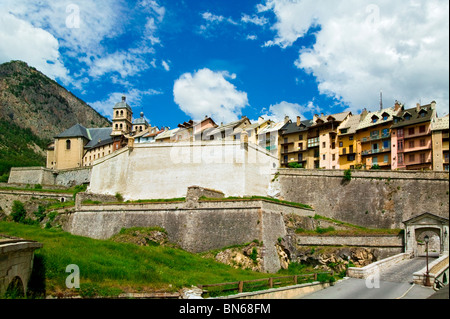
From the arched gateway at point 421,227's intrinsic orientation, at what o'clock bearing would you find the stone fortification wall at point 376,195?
The stone fortification wall is roughly at 5 o'clock from the arched gateway.

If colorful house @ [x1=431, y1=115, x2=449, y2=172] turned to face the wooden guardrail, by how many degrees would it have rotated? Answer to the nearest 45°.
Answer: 0° — it already faces it

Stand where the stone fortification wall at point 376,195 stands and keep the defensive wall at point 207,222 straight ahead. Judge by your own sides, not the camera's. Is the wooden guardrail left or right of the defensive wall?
left

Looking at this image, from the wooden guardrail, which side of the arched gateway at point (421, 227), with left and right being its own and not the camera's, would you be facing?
front

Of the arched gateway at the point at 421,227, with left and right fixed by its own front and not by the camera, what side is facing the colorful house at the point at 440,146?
back

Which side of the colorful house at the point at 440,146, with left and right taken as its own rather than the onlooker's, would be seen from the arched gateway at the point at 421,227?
front

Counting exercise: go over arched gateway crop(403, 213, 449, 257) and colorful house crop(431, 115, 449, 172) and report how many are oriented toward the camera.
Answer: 2

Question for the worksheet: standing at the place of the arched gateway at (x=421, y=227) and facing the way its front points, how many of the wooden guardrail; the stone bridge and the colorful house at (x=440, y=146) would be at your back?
1

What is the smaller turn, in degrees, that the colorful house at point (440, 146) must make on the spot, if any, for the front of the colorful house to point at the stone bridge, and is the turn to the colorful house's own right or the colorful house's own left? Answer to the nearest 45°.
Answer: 0° — it already faces it

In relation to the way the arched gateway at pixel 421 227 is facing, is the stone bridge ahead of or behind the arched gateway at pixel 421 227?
ahead

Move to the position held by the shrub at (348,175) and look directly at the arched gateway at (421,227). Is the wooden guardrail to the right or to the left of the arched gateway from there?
right

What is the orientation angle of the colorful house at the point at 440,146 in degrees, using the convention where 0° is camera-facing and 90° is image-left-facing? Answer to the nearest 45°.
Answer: approximately 0°

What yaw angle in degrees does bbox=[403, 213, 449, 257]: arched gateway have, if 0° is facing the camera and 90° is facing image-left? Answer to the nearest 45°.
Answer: approximately 0°
